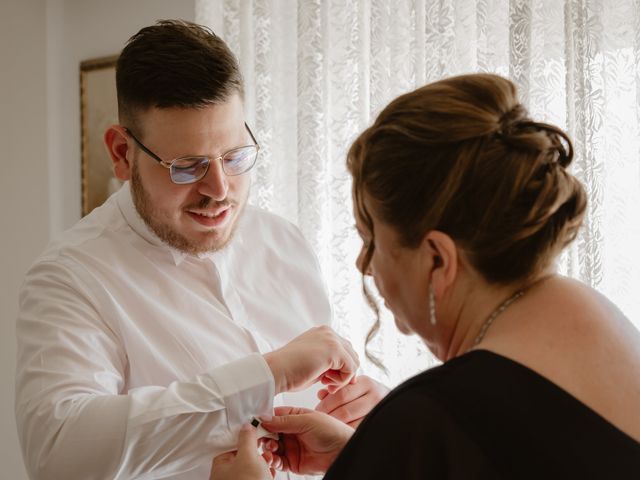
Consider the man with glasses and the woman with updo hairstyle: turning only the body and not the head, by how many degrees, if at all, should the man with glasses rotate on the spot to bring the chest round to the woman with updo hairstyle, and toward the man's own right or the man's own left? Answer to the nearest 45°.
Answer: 0° — they already face them

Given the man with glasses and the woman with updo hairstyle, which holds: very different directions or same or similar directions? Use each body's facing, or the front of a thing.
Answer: very different directions

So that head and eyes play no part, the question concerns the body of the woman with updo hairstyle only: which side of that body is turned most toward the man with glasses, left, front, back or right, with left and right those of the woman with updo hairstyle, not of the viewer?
front

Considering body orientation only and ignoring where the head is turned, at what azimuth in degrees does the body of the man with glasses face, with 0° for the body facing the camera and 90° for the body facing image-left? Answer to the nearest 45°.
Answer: approximately 315°

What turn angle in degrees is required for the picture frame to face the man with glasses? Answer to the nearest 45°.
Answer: approximately 45° to its left

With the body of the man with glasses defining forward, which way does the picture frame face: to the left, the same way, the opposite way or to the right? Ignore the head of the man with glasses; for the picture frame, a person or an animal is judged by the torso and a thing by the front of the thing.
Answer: to the right

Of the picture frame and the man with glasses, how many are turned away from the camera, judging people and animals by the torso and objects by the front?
0

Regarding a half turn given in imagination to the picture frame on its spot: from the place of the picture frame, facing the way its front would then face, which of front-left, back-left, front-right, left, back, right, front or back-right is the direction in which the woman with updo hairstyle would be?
back-right

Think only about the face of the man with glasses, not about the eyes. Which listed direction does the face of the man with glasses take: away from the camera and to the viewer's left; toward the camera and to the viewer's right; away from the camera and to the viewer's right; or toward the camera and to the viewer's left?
toward the camera and to the viewer's right

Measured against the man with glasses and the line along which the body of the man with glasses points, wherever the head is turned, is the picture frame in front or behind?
behind

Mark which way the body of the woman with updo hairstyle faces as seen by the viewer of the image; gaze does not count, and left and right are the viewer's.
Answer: facing away from the viewer and to the left of the viewer
